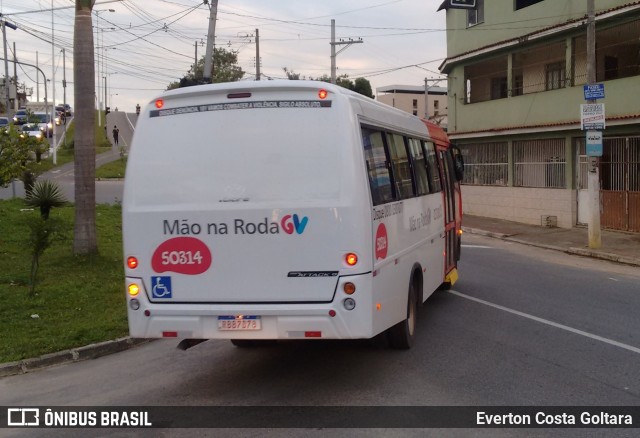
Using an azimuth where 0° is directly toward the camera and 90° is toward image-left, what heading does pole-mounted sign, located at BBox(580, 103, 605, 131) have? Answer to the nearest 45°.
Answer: approximately 0°

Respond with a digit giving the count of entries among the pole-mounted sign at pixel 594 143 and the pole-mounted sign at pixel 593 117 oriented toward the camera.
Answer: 2

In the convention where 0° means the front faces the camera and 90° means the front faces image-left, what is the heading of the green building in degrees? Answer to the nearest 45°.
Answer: approximately 45°

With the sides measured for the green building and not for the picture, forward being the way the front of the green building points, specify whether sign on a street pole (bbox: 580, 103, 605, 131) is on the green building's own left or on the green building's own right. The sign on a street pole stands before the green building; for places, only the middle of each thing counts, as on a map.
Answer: on the green building's own left
